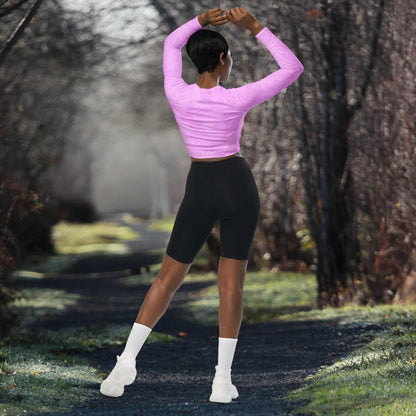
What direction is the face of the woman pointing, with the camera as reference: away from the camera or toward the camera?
away from the camera

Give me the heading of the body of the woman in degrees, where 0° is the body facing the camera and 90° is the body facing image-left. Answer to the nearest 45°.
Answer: approximately 180°
